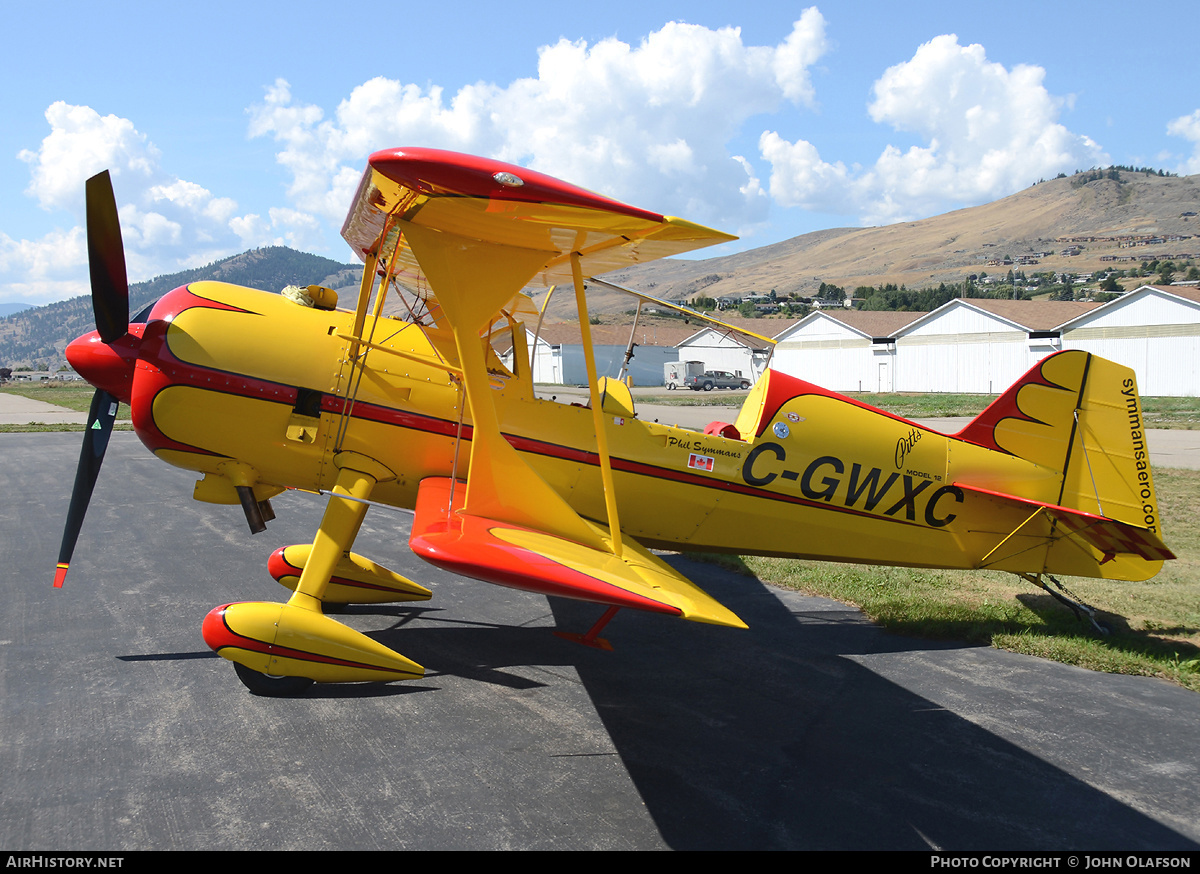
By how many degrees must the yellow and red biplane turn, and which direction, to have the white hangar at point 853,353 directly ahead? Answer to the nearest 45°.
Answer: approximately 90° to its right

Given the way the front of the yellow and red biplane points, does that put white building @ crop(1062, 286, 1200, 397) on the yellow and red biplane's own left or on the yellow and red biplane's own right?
on the yellow and red biplane's own right

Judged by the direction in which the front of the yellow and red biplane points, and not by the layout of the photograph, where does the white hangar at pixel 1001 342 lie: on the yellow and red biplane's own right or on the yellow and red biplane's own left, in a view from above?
on the yellow and red biplane's own right

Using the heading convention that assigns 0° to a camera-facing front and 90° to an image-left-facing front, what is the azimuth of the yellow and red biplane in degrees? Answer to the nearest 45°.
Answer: approximately 90°
